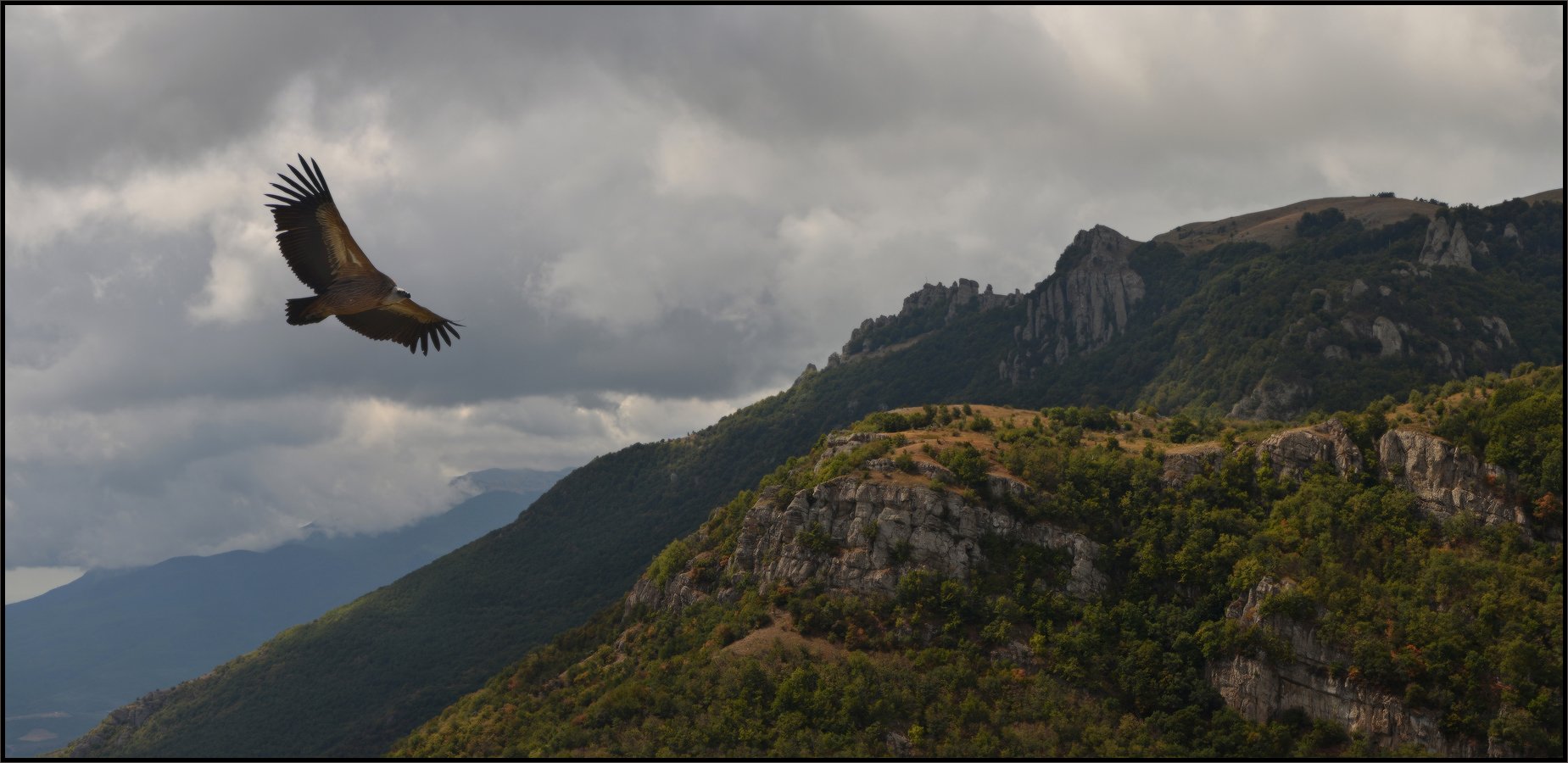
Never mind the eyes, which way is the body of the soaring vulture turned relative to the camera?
to the viewer's right
